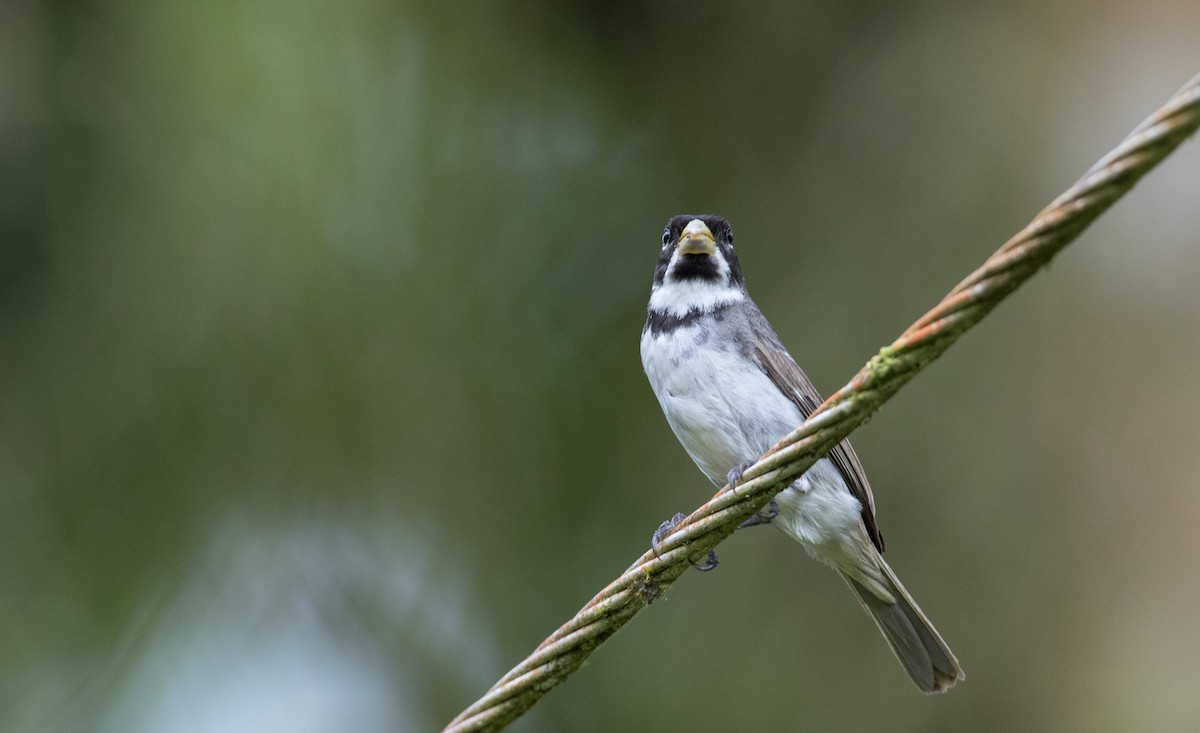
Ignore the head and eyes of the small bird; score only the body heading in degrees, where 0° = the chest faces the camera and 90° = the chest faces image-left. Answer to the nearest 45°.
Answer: approximately 45°
